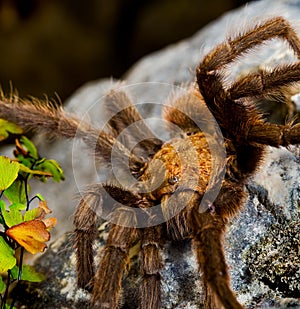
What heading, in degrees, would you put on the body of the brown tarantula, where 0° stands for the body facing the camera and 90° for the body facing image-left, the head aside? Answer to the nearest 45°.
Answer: approximately 0°

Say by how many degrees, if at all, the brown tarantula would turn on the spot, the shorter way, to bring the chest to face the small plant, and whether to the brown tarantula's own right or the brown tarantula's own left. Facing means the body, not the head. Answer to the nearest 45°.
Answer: approximately 90° to the brown tarantula's own right
